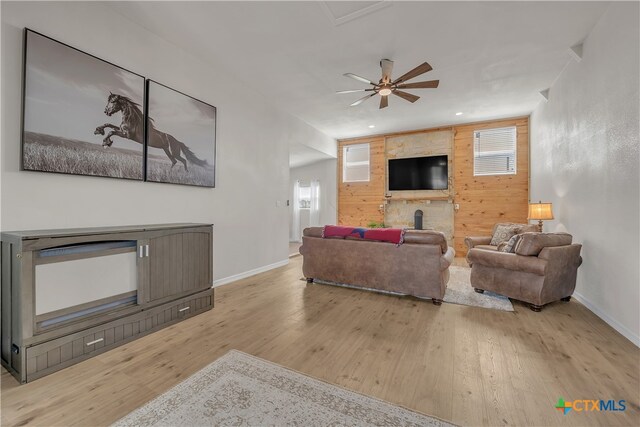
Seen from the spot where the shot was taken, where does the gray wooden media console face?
facing the viewer and to the right of the viewer

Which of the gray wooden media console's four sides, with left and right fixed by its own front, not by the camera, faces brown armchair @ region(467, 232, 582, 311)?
front

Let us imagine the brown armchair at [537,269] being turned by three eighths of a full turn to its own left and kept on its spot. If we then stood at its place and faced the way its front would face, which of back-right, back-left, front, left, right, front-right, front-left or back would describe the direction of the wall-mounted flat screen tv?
back-right

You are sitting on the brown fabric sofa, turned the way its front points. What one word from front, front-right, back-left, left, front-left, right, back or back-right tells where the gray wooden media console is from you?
back

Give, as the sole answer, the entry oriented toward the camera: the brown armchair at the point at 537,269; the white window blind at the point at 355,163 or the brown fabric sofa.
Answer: the white window blind

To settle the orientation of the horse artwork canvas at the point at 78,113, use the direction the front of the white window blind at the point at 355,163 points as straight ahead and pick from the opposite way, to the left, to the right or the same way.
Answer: to the left

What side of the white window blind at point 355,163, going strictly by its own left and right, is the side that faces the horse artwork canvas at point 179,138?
front

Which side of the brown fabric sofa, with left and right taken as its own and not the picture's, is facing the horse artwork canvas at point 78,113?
back

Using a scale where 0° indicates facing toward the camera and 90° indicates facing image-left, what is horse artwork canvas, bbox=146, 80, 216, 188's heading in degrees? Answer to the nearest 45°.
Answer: approximately 315°

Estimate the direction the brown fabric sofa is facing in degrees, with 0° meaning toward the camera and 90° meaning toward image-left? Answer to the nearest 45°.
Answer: approximately 225°
